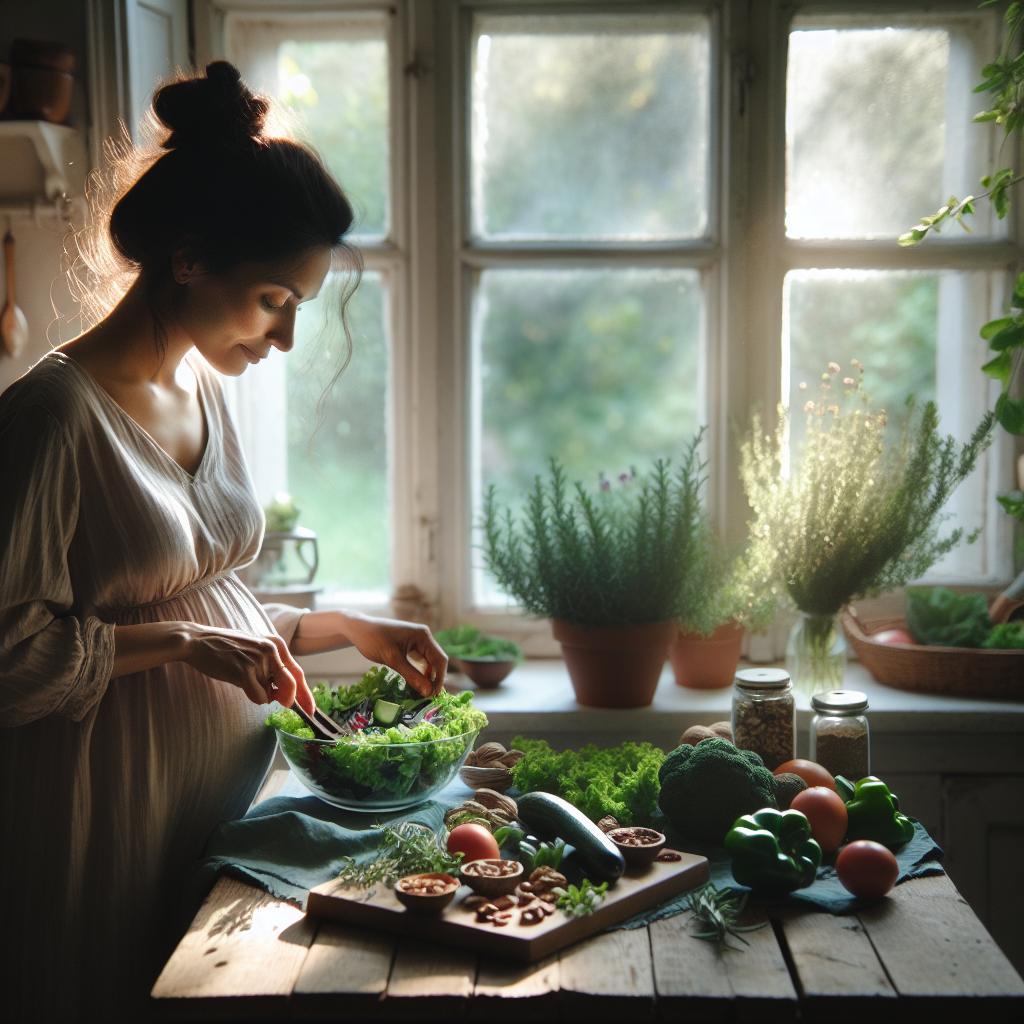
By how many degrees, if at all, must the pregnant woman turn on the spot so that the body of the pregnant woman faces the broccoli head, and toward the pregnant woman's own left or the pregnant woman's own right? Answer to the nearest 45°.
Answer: approximately 45° to the pregnant woman's own left

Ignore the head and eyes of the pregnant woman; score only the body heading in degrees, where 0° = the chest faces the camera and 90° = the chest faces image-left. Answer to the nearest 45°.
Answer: approximately 315°

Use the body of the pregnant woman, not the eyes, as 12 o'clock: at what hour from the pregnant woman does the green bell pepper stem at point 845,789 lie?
The green bell pepper stem is roughly at 11 o'clock from the pregnant woman.

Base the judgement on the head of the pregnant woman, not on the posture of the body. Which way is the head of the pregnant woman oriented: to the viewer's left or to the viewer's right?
to the viewer's right

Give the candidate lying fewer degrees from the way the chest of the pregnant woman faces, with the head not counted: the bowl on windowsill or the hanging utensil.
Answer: the bowl on windowsill

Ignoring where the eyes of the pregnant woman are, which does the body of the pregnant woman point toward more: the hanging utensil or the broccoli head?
the broccoli head

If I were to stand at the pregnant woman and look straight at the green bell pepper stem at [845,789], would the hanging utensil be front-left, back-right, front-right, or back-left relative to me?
back-left

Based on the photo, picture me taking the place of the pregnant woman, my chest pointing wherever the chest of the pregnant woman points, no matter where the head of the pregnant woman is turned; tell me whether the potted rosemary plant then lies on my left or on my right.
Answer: on my left
